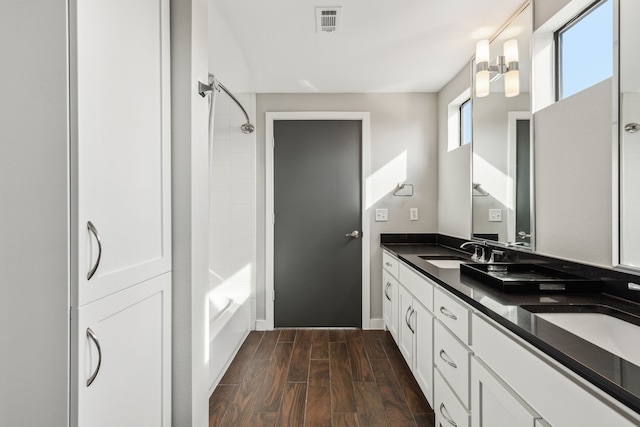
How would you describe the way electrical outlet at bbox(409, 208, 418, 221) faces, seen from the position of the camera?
facing the viewer

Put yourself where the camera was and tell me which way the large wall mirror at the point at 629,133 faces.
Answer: facing the viewer and to the left of the viewer

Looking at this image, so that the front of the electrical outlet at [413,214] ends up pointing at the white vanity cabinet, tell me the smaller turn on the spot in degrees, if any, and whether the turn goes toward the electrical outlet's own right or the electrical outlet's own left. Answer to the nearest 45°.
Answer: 0° — it already faces it

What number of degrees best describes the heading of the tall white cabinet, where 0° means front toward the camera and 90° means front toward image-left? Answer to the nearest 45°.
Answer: approximately 315°

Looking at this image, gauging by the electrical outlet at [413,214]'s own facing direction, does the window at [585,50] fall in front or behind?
in front

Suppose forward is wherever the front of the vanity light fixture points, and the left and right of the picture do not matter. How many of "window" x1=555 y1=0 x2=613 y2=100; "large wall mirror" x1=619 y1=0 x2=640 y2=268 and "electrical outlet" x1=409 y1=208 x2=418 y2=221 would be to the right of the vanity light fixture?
1

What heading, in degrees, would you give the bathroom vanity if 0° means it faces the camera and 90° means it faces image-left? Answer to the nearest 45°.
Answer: approximately 45°

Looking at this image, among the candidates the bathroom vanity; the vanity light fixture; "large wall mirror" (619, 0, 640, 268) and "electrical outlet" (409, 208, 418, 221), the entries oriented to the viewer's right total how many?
0

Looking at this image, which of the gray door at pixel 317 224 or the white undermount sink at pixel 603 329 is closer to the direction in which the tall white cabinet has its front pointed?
the white undermount sink

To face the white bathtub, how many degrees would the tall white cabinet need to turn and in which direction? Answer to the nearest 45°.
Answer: approximately 90° to its left

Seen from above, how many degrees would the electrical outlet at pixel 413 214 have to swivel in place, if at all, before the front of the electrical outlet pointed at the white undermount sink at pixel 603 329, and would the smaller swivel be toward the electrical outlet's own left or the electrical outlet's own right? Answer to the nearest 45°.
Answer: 0° — it already faces it

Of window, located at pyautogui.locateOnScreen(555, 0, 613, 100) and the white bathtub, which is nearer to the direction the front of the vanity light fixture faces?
the white bathtub

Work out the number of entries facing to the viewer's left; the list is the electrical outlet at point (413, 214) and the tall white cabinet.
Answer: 0

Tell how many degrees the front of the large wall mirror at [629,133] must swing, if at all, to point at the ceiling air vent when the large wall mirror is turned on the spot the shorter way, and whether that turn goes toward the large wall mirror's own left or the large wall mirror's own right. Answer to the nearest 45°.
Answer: approximately 45° to the large wall mirror's own right

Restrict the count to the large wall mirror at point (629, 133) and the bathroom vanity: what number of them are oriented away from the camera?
0

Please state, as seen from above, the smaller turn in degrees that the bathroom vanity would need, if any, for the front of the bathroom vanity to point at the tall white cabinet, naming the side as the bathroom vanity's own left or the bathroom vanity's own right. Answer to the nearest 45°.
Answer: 0° — it already faces it

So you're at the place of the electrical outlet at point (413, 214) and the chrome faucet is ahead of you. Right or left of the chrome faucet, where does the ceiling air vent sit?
right
